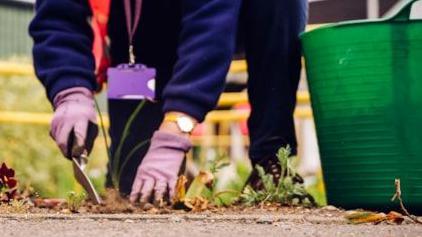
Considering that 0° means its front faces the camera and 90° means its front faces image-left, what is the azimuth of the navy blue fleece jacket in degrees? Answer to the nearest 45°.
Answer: approximately 0°

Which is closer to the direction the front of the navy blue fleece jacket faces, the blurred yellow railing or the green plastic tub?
the green plastic tub

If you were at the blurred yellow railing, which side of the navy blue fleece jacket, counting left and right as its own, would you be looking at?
back

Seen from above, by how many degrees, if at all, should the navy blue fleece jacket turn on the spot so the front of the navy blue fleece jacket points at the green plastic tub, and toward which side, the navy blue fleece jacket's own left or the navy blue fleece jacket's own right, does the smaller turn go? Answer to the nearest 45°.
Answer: approximately 45° to the navy blue fleece jacket's own left
